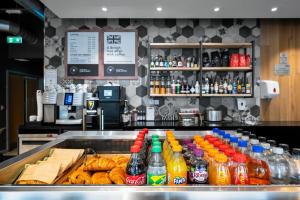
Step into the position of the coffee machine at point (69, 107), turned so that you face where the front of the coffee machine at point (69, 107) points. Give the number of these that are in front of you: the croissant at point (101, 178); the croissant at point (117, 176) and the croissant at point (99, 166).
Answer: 3

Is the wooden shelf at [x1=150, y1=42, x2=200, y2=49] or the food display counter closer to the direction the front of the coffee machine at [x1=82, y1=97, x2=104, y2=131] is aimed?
the food display counter

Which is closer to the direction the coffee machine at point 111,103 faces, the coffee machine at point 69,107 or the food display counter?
the food display counter

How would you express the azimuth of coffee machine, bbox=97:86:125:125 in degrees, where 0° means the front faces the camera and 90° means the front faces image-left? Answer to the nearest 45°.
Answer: approximately 0°

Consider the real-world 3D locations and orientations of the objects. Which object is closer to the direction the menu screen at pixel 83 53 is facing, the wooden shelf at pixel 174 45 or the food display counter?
the food display counter

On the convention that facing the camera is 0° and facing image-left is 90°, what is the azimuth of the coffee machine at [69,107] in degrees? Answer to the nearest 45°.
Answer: approximately 0°

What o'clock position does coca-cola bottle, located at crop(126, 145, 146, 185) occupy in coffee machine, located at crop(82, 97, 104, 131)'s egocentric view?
The coca-cola bottle is roughly at 12 o'clock from the coffee machine.

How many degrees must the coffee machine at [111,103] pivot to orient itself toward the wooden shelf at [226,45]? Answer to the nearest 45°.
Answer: approximately 90° to its left

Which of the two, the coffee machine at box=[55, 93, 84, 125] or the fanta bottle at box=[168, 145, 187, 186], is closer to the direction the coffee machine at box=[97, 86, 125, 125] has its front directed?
the fanta bottle

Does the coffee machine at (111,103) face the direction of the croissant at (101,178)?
yes

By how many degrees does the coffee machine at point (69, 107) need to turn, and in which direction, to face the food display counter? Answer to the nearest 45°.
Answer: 0° — it already faces it

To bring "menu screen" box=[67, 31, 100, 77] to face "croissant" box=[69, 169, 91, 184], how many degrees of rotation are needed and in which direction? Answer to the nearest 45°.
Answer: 0° — it already faces it
